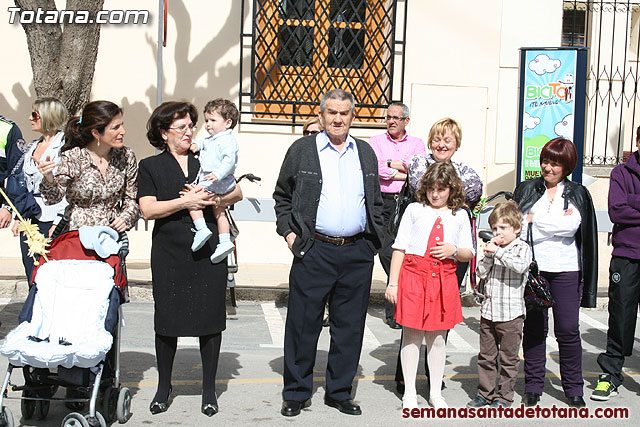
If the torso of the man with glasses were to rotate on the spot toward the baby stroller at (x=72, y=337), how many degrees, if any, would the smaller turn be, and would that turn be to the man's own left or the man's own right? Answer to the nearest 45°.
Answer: approximately 45° to the man's own right

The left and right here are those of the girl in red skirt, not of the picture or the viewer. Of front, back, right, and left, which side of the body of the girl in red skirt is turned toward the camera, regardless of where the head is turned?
front

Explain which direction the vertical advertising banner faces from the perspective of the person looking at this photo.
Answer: facing the viewer

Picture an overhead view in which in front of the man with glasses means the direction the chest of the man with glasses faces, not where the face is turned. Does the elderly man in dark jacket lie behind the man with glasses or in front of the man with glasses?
in front

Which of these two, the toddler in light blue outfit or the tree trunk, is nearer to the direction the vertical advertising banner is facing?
the toddler in light blue outfit

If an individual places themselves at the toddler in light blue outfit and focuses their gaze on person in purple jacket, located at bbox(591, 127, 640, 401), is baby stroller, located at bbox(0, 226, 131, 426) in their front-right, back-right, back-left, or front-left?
back-right

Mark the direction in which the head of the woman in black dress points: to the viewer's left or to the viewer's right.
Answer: to the viewer's right

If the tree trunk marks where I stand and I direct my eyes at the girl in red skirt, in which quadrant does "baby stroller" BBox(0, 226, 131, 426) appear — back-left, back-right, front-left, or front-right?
front-right

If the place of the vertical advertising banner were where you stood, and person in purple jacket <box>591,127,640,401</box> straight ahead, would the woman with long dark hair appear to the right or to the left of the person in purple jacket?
right

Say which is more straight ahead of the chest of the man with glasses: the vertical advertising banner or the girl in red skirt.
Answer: the girl in red skirt

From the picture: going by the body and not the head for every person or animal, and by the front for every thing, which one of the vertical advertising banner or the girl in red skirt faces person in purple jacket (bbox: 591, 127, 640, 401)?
the vertical advertising banner

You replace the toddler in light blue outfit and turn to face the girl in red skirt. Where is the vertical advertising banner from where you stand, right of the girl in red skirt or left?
left

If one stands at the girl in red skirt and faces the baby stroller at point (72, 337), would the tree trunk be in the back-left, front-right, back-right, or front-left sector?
front-right
